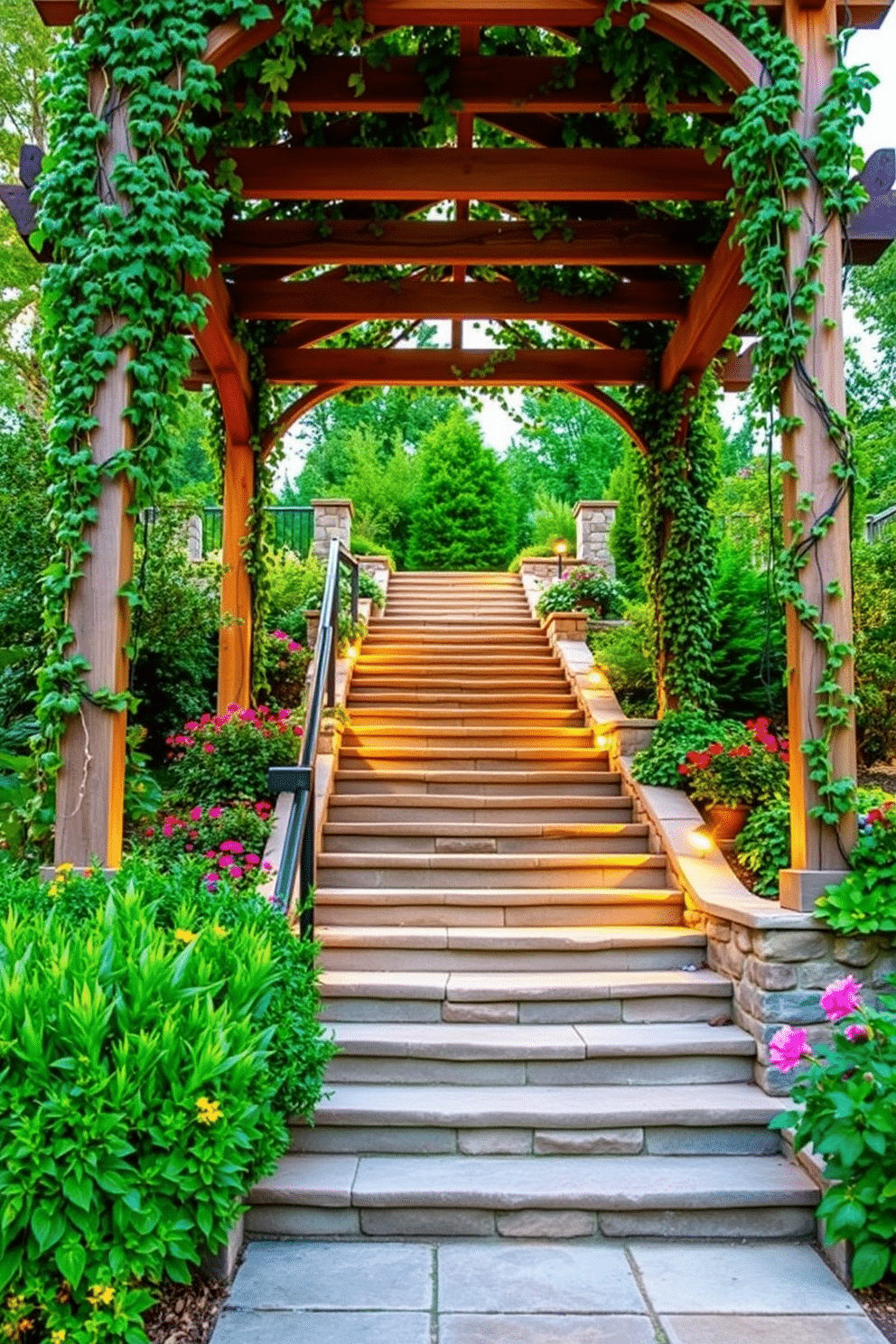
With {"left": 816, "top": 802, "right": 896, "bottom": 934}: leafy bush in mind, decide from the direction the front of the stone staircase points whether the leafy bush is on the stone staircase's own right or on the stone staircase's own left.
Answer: on the stone staircase's own left

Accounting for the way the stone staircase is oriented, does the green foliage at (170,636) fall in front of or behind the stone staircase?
behind

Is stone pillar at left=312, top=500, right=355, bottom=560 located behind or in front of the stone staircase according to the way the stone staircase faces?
behind

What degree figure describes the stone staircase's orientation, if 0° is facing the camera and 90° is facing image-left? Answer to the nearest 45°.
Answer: approximately 0°

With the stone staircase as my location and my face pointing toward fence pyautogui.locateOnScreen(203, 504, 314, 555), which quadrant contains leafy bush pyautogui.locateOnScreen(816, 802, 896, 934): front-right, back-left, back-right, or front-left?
back-right

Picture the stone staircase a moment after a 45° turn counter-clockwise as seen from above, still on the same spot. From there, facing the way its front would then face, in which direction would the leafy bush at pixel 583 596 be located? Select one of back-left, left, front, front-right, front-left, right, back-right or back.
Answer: back-left

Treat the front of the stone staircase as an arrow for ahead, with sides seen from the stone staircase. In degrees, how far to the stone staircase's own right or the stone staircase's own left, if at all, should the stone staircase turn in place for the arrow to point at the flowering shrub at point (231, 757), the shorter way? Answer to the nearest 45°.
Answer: approximately 135° to the stone staircase's own right

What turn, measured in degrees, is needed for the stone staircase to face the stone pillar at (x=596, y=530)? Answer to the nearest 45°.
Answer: approximately 180°

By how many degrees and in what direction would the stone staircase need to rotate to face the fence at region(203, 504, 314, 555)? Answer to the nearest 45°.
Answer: approximately 180°

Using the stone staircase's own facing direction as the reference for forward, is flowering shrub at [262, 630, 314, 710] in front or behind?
behind
